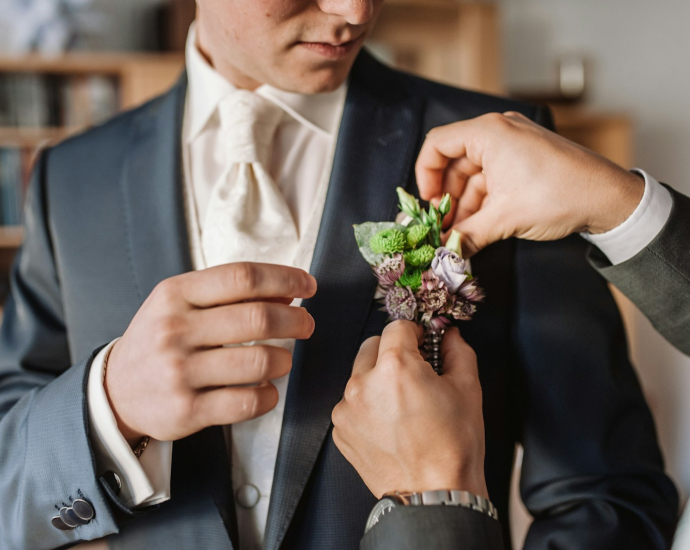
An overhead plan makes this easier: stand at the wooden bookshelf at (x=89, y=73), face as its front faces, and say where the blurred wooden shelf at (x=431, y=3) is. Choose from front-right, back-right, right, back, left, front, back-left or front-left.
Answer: left

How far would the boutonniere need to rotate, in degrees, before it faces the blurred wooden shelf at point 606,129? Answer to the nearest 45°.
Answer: approximately 180°

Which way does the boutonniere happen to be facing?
toward the camera

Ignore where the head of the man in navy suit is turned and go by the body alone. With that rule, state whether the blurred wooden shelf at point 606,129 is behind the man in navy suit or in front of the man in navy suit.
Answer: behind

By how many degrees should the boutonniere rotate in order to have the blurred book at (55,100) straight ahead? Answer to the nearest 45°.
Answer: approximately 135° to its right

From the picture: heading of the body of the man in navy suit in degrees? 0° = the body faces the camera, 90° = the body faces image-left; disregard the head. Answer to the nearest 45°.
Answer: approximately 0°

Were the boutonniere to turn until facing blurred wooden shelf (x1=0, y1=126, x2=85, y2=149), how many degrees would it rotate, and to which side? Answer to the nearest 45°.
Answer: approximately 135° to its right

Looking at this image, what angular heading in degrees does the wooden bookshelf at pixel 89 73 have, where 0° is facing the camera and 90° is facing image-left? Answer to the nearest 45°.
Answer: approximately 0°

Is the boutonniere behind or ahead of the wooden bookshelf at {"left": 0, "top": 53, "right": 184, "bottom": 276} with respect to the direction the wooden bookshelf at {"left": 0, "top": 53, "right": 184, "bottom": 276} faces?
ahead

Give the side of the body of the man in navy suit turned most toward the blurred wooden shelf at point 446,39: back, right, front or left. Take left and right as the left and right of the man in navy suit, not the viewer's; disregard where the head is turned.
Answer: back

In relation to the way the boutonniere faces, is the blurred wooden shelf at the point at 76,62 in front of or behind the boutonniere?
behind

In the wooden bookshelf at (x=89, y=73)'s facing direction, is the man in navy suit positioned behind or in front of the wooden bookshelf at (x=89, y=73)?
in front

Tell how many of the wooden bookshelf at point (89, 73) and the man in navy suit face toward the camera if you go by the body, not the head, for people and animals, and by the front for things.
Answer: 2
